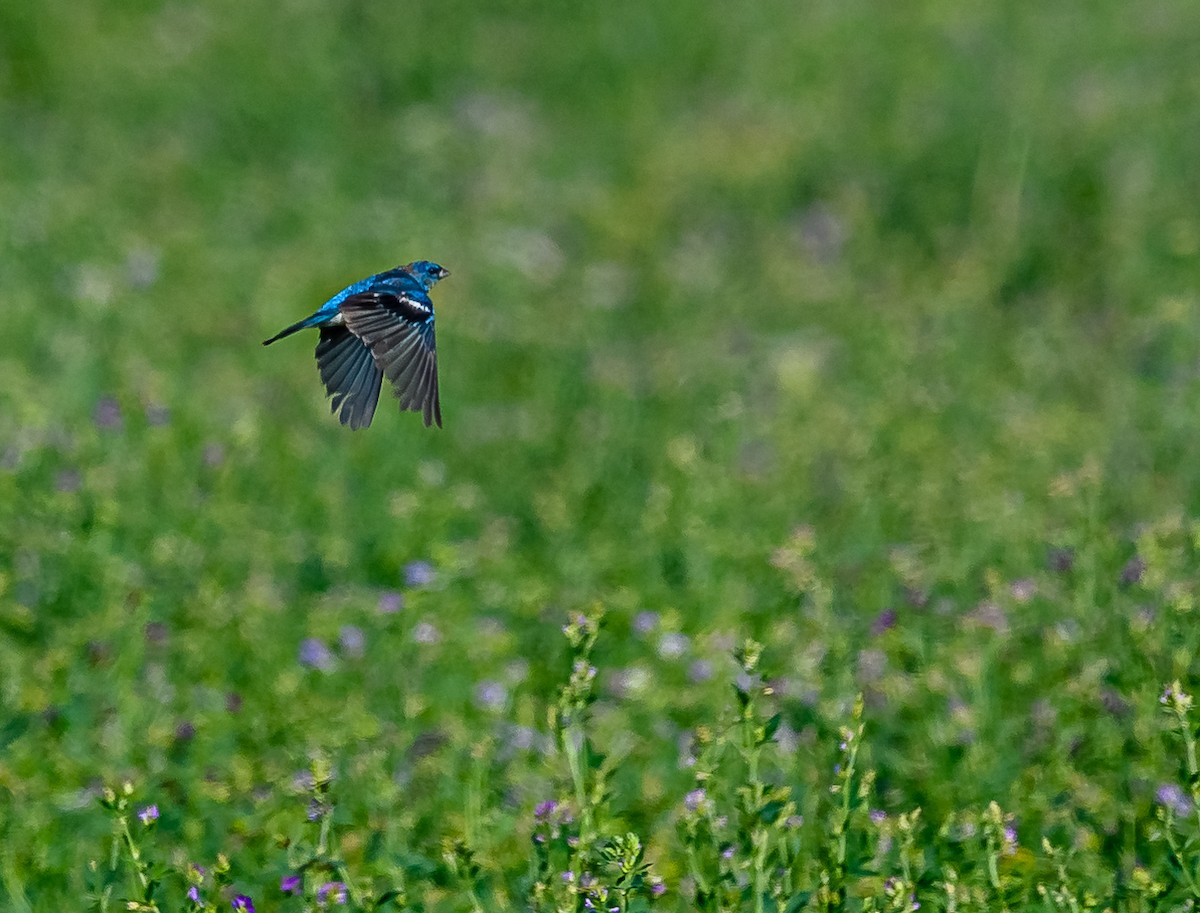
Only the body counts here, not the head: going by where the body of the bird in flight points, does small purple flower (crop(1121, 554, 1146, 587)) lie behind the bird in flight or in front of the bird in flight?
in front

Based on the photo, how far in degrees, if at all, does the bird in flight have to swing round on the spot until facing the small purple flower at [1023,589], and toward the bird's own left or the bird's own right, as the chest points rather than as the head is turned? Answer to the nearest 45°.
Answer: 0° — it already faces it

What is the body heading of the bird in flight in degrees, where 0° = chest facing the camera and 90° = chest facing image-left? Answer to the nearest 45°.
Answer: approximately 270°
